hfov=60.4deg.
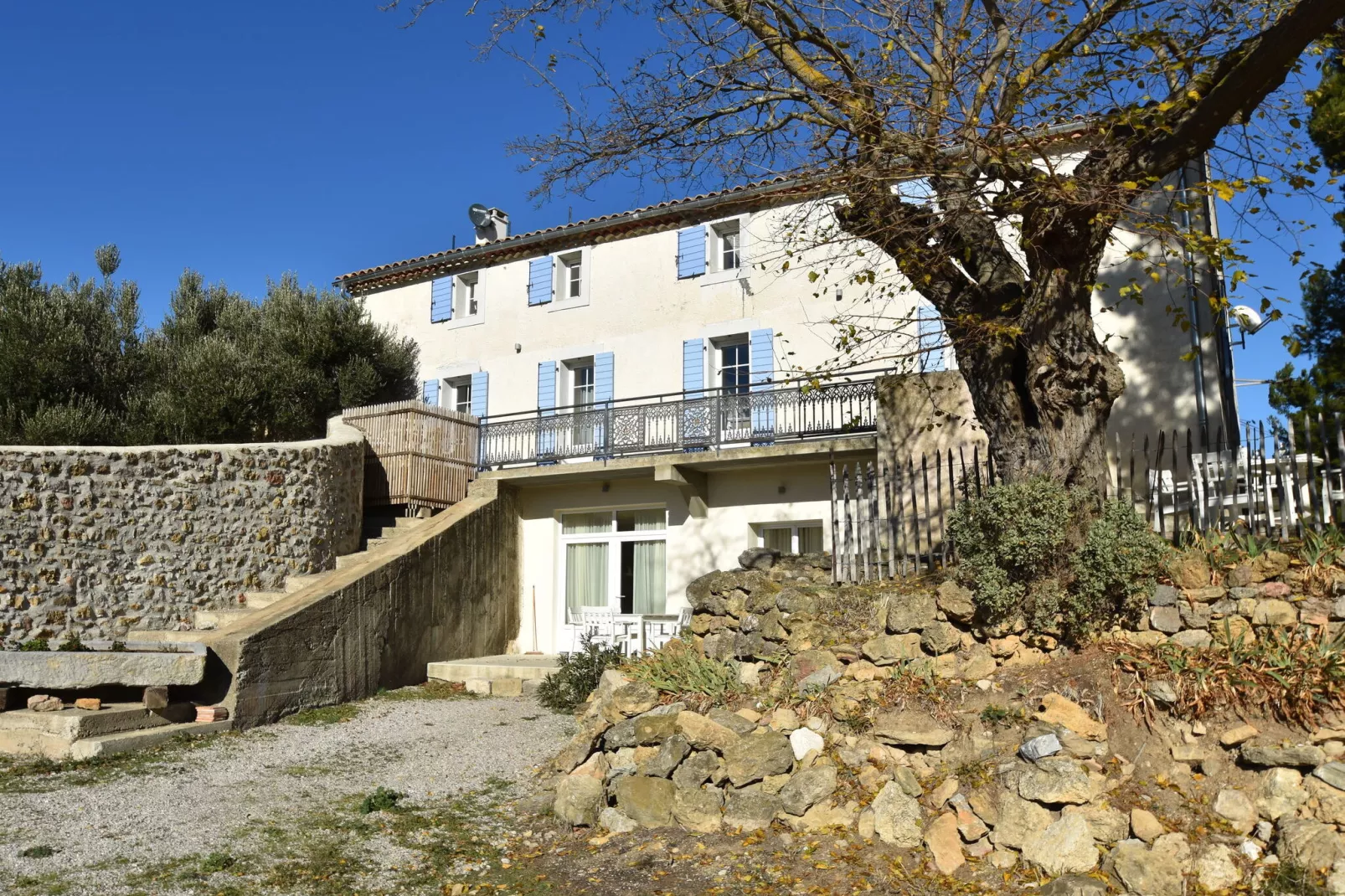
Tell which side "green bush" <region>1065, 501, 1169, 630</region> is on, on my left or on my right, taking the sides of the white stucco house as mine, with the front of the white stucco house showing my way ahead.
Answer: on my left

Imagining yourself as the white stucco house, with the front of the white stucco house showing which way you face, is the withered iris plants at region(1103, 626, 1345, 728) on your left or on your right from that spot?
on your left

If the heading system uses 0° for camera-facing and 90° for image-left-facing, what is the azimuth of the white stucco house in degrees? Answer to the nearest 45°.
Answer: approximately 45°

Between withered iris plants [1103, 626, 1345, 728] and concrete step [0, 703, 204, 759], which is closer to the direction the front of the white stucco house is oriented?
the concrete step
